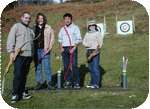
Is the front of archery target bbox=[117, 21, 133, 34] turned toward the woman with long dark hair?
yes

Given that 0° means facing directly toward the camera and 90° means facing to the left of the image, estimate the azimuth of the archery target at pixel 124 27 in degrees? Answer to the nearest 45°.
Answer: approximately 0°
